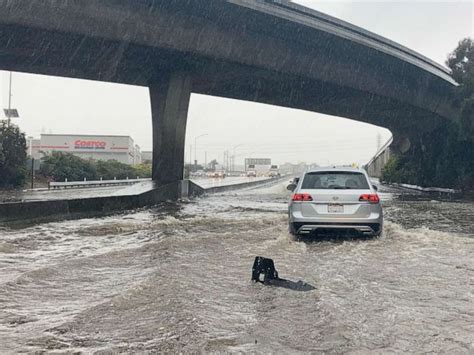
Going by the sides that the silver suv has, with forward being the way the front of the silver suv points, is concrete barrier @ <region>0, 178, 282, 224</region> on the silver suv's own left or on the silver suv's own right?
on the silver suv's own left

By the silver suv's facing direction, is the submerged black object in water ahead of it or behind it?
behind

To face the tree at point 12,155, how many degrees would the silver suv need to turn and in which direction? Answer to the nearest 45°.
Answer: approximately 45° to its left

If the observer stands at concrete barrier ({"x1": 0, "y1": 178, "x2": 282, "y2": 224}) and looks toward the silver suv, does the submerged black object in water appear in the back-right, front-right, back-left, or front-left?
front-right

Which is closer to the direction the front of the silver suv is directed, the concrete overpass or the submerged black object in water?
the concrete overpass

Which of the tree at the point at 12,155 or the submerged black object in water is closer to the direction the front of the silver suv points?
the tree

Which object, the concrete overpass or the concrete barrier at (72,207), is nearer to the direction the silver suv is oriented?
the concrete overpass

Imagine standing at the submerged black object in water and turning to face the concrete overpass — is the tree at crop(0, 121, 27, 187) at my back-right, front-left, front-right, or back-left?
front-left

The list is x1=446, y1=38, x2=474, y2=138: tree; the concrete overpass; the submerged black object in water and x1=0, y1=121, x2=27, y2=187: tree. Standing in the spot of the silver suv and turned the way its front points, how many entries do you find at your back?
1

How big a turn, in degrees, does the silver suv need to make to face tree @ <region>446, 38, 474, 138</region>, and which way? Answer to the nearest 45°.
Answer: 0° — it already faces it

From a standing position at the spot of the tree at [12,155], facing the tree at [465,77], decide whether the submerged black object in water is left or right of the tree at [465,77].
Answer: right

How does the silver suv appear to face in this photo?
away from the camera
